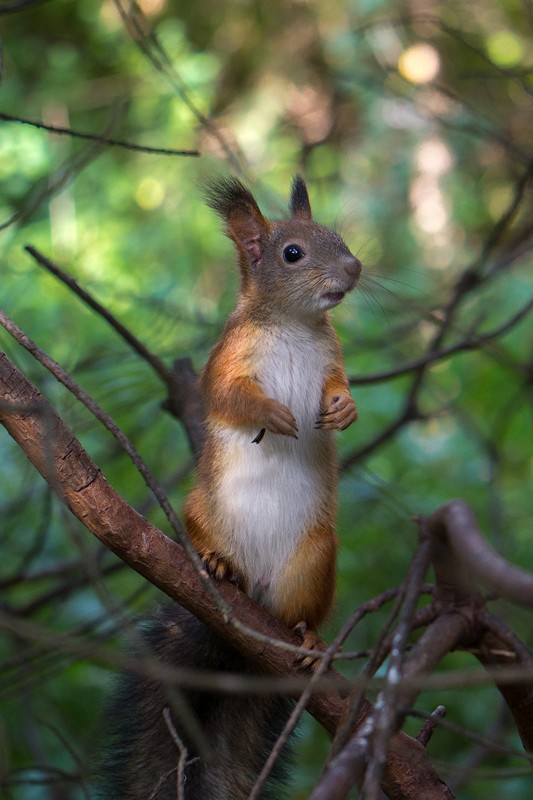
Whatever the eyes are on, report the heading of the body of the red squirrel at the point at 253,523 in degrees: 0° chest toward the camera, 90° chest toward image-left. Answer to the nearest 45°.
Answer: approximately 315°
